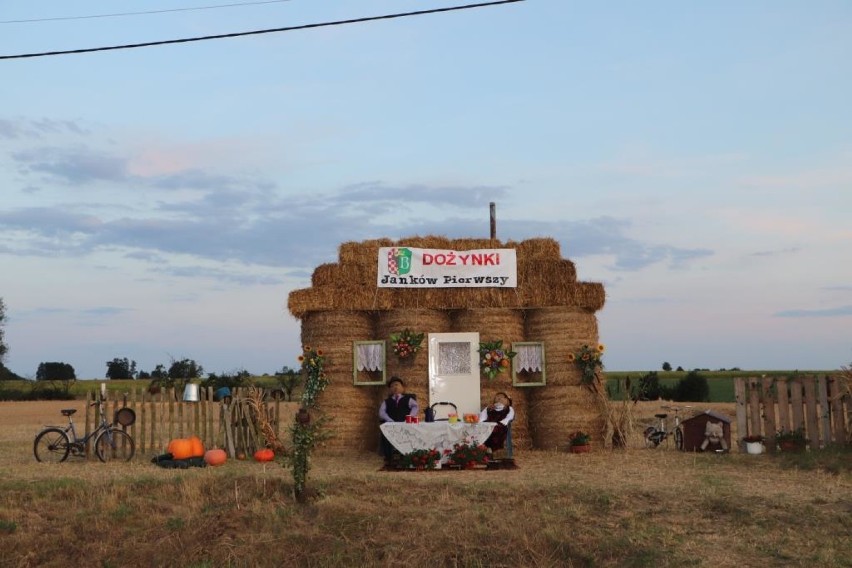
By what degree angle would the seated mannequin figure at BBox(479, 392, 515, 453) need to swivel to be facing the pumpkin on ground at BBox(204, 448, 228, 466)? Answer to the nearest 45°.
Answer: approximately 45° to its right

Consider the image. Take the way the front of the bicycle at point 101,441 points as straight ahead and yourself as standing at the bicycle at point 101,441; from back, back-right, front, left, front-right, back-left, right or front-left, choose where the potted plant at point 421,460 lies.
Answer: front-right

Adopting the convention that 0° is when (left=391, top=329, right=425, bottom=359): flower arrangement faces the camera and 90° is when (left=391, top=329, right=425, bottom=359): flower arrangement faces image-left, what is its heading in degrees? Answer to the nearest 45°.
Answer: approximately 0°

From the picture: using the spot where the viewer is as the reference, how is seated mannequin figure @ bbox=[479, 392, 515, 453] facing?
facing the viewer and to the left of the viewer

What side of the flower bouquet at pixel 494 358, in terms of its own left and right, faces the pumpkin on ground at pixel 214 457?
right

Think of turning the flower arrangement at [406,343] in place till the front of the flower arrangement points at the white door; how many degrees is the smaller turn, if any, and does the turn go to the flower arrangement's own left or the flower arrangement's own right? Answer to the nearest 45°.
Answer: approximately 90° to the flower arrangement's own left

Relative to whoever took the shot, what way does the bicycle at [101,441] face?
facing to the right of the viewer

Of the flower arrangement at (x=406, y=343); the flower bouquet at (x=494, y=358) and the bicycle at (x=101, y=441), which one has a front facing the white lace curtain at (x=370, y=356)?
the bicycle

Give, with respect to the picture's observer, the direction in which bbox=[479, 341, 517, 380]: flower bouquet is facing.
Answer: facing the viewer

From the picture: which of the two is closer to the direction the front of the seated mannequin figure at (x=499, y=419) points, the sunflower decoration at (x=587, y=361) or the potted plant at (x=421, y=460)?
the potted plant

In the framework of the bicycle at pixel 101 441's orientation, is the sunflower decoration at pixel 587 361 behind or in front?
in front

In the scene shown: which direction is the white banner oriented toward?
toward the camera
